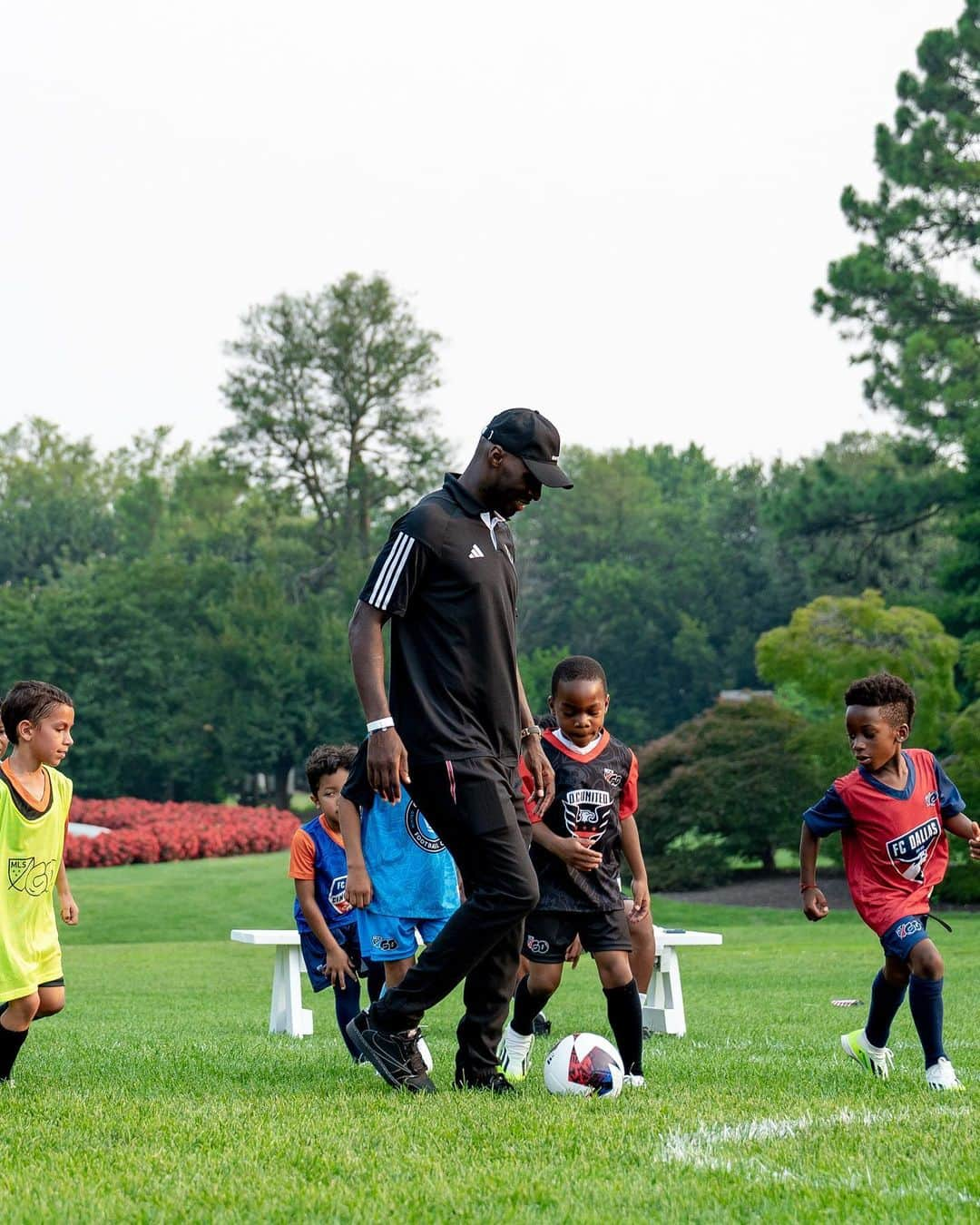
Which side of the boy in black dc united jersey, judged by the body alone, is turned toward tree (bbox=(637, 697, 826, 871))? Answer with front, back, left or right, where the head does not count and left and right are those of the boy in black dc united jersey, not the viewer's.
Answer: back

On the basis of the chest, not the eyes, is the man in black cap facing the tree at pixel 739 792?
no

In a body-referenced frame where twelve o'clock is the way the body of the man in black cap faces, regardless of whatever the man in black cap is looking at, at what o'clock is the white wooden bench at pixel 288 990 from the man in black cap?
The white wooden bench is roughly at 7 o'clock from the man in black cap.

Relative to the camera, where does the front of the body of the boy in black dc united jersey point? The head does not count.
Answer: toward the camera

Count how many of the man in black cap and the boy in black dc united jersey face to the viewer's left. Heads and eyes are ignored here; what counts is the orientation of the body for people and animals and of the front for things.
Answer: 0

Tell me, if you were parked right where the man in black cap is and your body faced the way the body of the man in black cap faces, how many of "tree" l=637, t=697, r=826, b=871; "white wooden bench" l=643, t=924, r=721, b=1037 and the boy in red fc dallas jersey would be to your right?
0

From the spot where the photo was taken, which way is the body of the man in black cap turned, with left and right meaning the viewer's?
facing the viewer and to the right of the viewer

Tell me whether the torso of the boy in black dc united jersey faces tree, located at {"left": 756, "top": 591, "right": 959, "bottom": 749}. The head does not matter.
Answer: no

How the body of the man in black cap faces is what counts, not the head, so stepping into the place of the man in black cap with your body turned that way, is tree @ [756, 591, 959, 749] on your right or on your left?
on your left

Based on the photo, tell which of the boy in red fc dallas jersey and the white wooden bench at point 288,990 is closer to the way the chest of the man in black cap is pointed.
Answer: the boy in red fc dallas jersey
